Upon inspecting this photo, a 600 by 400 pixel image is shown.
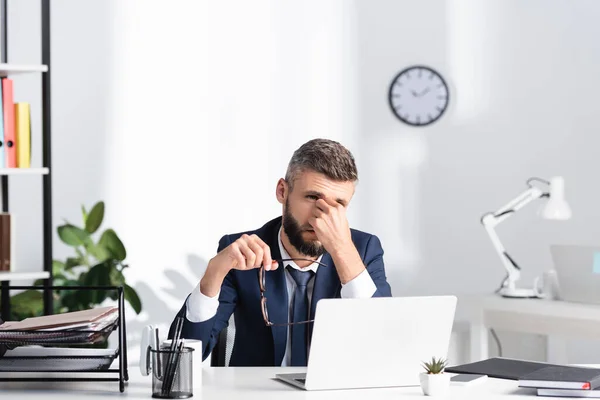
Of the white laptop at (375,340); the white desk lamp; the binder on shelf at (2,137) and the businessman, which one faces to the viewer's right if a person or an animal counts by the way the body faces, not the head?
the white desk lamp

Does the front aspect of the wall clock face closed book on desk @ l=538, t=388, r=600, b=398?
yes

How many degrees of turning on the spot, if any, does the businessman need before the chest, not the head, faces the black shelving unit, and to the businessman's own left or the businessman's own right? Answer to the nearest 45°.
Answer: approximately 135° to the businessman's own right

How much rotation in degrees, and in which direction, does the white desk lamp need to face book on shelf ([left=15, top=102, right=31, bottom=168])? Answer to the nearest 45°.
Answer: approximately 135° to its right

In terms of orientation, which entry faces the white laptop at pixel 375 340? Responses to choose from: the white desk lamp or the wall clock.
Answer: the wall clock

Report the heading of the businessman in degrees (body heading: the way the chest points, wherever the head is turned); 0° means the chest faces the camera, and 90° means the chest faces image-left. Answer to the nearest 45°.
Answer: approximately 0°

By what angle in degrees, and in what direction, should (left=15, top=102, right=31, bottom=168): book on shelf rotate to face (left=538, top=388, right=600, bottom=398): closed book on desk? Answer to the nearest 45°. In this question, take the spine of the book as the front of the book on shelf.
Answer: approximately 45° to its left

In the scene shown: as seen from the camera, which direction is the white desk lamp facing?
to the viewer's right
